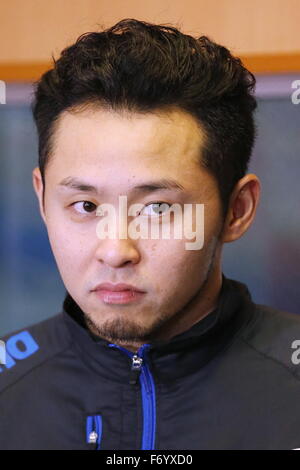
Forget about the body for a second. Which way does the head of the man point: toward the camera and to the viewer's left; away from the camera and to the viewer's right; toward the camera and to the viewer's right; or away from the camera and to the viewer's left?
toward the camera and to the viewer's left

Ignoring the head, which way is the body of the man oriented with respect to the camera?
toward the camera
